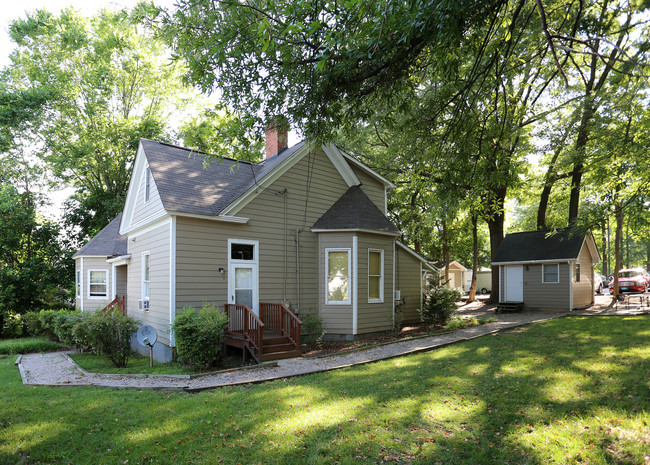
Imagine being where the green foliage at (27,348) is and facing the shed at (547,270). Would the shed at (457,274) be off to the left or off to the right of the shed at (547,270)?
left

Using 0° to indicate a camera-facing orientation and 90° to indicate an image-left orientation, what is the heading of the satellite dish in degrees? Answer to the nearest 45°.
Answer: approximately 0°

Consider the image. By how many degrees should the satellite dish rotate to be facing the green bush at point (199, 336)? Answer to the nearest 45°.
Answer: approximately 45° to its left

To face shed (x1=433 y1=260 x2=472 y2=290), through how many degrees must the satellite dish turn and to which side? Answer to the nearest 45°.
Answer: approximately 135° to its left
